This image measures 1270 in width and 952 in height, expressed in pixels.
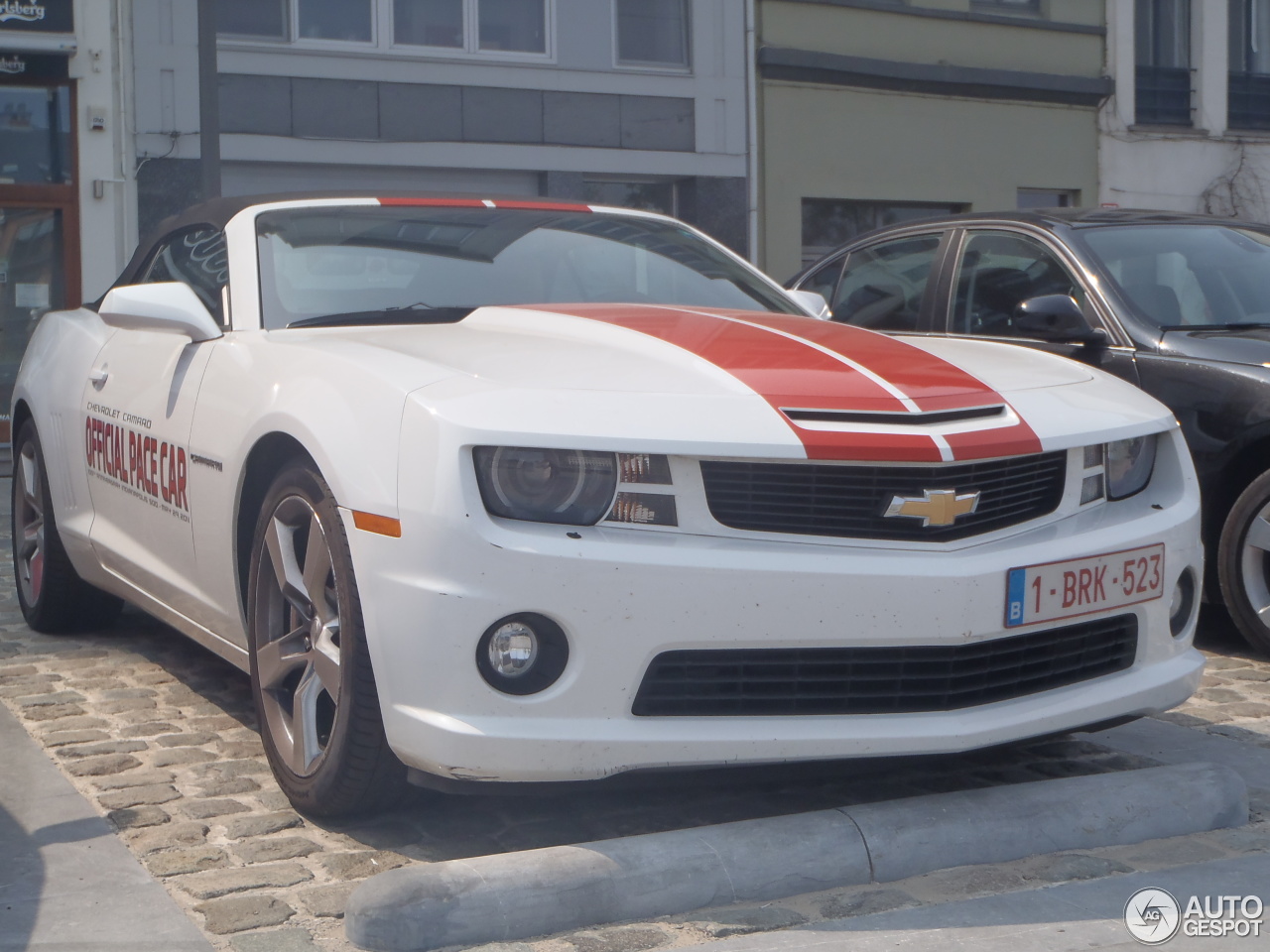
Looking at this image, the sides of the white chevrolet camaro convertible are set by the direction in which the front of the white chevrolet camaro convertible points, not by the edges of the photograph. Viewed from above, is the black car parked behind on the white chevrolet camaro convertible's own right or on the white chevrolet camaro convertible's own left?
on the white chevrolet camaro convertible's own left

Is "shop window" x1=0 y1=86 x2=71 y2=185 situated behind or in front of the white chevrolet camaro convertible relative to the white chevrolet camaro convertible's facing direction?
behind

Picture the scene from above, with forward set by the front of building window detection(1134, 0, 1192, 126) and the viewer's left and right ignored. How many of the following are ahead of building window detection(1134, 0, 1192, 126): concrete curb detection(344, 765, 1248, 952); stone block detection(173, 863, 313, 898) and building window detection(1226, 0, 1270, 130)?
2

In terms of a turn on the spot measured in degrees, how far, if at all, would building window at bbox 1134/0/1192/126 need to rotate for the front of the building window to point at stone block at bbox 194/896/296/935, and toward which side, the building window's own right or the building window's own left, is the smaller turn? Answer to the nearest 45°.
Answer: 0° — it already faces it

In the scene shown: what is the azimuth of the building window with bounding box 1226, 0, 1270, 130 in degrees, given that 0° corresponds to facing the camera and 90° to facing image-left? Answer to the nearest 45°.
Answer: approximately 0°

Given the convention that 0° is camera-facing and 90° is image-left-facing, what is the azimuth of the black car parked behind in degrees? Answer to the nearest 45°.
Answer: approximately 315°

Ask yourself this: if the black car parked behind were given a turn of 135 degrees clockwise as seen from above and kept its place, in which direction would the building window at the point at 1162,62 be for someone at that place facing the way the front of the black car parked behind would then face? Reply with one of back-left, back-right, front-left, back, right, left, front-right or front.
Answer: right
